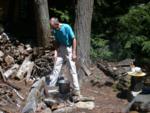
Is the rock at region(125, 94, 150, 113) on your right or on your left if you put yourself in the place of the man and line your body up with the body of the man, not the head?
on your left

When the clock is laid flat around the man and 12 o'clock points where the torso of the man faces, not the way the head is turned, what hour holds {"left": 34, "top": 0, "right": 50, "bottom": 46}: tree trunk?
The tree trunk is roughly at 4 o'clock from the man.

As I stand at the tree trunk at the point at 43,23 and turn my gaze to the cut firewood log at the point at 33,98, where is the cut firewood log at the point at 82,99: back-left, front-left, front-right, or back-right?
front-left

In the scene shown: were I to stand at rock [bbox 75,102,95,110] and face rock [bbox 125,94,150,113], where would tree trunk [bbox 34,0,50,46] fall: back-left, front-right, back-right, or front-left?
back-left

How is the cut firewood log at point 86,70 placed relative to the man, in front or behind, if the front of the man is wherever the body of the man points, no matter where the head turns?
behind

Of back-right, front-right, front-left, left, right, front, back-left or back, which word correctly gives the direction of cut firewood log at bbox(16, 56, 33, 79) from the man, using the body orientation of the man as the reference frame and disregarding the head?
right

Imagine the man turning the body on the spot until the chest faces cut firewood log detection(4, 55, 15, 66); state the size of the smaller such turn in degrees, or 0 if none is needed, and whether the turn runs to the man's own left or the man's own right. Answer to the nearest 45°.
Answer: approximately 90° to the man's own right

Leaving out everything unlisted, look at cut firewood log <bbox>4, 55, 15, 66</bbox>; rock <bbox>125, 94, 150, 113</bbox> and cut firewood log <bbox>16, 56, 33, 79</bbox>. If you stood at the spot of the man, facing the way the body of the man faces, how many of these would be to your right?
2
